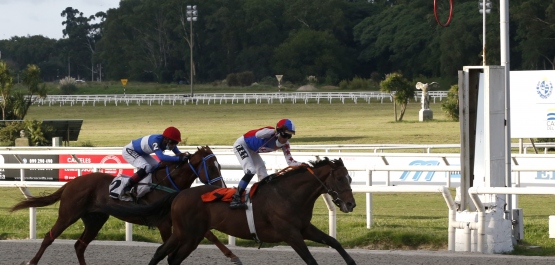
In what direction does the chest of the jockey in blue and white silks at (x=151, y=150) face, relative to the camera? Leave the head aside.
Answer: to the viewer's right

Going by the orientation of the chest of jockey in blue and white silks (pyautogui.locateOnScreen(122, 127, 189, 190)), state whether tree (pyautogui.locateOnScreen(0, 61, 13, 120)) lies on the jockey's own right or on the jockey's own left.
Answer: on the jockey's own left

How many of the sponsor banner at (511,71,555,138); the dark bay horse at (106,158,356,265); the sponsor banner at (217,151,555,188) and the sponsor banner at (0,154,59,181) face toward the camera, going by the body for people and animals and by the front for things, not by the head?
3

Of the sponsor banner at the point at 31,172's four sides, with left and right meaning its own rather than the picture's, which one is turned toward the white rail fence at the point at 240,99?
back

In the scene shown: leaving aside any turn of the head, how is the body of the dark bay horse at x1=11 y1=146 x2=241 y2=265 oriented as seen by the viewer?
to the viewer's right

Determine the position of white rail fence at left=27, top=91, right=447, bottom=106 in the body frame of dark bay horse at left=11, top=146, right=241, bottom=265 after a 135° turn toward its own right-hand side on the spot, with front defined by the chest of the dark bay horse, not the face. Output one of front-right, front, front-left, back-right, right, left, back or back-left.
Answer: back-right

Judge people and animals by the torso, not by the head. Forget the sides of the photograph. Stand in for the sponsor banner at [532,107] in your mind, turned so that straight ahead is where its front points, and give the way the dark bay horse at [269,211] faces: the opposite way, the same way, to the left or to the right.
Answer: to the left

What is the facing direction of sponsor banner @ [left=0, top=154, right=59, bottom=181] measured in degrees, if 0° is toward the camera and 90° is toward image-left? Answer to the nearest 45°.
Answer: approximately 0°

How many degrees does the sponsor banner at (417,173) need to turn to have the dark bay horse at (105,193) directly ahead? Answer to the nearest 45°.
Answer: approximately 45° to its right

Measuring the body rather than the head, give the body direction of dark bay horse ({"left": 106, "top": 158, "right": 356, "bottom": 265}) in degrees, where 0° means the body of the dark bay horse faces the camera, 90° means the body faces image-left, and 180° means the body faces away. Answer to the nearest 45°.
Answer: approximately 270°

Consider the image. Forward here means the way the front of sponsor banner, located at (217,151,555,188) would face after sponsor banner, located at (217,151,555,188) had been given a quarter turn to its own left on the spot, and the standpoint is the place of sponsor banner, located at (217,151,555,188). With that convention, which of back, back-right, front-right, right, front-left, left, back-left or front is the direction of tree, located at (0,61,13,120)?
back-left

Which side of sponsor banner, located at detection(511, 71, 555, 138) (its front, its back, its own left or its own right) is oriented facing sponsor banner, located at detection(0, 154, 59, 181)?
right

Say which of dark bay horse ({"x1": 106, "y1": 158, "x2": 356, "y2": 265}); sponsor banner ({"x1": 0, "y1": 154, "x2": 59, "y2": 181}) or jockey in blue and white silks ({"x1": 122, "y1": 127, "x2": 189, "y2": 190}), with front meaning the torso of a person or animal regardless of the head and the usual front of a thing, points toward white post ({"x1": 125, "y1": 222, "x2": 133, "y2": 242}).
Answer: the sponsor banner
